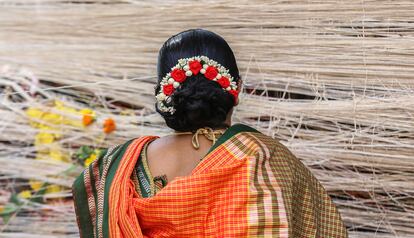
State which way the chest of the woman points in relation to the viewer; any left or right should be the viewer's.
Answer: facing away from the viewer

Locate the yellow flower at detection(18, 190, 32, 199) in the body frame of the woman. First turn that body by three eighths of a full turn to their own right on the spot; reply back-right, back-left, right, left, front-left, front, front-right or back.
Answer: back

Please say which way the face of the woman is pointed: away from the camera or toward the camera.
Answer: away from the camera

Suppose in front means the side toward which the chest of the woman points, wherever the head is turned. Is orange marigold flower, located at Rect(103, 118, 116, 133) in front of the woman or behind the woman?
in front

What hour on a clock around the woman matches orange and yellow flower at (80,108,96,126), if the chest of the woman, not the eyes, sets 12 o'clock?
The orange and yellow flower is roughly at 11 o'clock from the woman.

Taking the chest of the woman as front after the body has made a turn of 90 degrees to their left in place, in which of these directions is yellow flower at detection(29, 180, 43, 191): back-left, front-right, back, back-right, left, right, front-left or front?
front-right

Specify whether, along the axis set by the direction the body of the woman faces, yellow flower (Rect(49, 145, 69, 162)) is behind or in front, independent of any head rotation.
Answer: in front
